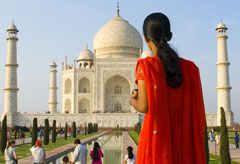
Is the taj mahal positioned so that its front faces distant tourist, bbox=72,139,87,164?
yes

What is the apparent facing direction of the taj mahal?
toward the camera

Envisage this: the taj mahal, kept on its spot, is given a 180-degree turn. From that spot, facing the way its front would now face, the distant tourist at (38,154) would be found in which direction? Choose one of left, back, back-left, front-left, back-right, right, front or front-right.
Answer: back
